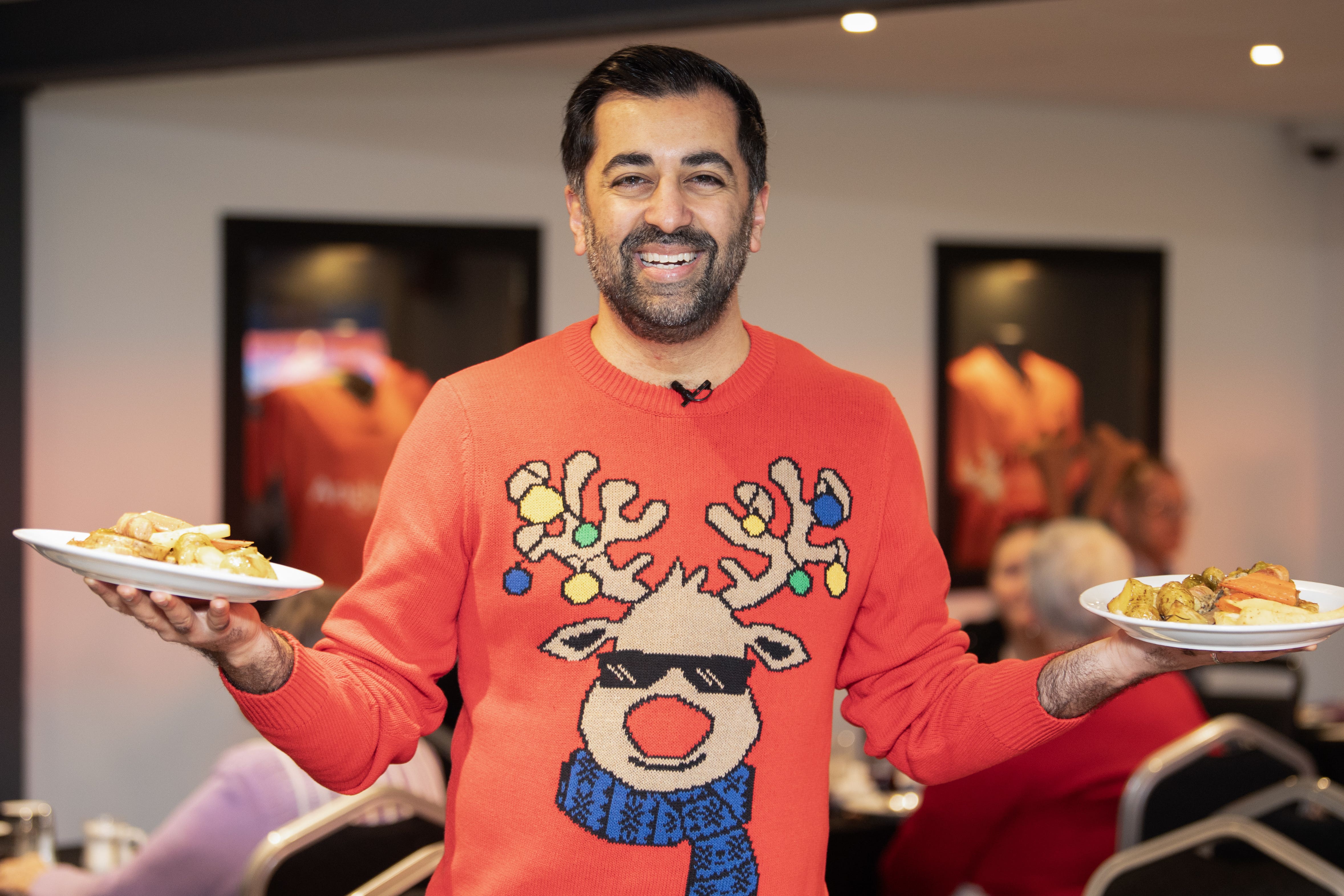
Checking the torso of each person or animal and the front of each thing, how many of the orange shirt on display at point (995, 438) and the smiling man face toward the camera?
2

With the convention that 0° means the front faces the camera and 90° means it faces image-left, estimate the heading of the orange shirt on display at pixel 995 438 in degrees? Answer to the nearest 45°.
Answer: approximately 0°

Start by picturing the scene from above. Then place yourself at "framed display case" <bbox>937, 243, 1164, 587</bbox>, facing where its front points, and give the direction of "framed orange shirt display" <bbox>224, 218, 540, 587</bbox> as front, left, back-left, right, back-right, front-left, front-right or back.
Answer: front-right

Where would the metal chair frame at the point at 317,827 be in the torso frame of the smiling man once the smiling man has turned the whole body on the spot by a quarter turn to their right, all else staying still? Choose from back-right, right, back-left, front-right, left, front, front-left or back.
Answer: front-right

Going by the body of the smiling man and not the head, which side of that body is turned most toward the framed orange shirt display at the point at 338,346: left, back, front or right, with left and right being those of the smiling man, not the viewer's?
back

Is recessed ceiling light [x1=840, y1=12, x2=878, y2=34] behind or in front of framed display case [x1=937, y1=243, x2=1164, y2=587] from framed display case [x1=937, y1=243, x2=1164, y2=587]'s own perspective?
in front

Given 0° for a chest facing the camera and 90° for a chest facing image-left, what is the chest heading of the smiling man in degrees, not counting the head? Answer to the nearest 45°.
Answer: approximately 0°

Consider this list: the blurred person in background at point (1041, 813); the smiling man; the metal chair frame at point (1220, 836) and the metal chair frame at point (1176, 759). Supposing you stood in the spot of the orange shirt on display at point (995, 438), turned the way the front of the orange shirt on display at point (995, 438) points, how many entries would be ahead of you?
4

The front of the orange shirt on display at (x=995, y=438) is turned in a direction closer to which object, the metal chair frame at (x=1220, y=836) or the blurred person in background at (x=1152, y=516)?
the metal chair frame

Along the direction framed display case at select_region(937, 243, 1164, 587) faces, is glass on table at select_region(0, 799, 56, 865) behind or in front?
in front

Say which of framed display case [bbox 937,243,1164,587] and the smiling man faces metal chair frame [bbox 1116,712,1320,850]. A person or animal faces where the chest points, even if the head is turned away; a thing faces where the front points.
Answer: the framed display case
